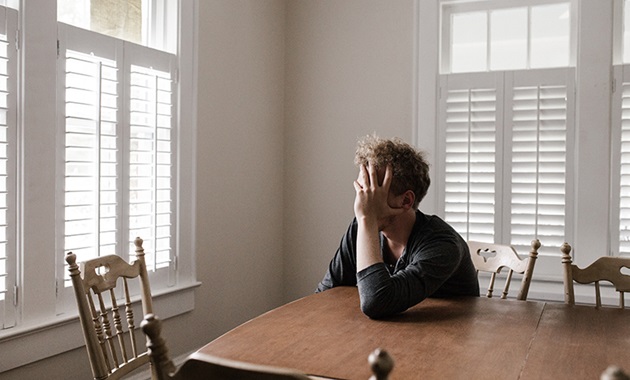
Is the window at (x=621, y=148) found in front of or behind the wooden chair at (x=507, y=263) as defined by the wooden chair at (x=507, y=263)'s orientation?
behind

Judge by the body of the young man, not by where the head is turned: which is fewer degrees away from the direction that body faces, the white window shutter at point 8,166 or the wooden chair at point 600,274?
the white window shutter

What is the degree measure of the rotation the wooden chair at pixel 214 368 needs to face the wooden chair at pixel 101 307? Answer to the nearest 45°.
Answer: approximately 90° to its left

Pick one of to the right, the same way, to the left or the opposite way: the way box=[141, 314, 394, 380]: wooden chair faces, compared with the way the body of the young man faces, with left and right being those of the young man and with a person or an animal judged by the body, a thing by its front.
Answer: the opposite way

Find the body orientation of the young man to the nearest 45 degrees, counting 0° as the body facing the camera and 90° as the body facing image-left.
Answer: approximately 45°

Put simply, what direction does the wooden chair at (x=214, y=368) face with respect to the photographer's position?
facing away from the viewer and to the right of the viewer

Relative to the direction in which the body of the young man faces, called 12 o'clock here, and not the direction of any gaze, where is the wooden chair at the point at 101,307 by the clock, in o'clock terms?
The wooden chair is roughly at 1 o'clock from the young man.
